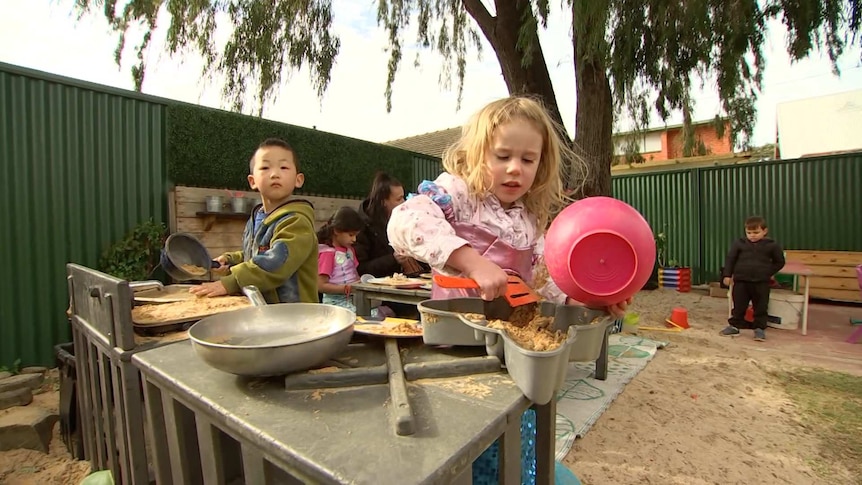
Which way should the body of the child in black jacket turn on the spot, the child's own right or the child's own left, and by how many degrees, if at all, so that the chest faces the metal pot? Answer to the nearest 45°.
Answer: approximately 45° to the child's own right

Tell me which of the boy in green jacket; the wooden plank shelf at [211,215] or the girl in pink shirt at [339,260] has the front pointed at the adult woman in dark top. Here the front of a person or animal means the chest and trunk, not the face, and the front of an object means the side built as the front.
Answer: the wooden plank shelf

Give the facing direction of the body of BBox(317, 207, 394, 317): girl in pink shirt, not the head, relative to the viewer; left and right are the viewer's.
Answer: facing the viewer and to the right of the viewer

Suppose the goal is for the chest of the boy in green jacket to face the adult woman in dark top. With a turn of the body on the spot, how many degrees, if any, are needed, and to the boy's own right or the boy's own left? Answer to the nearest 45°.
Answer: approximately 180°

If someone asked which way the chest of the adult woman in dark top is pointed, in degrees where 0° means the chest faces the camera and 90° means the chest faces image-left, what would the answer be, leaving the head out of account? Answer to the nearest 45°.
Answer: approximately 270°

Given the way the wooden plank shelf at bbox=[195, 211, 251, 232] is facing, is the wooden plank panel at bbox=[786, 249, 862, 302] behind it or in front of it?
in front

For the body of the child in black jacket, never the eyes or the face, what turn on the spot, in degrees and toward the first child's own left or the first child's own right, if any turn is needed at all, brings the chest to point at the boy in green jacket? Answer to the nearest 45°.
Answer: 0° — they already face them

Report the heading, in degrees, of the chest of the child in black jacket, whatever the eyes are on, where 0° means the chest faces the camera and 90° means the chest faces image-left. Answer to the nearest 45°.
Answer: approximately 0°

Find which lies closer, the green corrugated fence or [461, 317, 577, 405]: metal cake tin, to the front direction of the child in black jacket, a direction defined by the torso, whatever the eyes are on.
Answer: the metal cake tin

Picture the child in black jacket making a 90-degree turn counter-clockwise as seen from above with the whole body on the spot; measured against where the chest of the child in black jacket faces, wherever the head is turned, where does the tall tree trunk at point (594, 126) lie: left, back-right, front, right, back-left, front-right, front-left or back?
back-right

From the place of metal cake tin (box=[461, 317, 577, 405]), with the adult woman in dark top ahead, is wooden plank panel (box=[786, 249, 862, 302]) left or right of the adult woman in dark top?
right

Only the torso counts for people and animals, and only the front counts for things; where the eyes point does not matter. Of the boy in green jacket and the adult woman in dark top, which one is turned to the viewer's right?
the adult woman in dark top

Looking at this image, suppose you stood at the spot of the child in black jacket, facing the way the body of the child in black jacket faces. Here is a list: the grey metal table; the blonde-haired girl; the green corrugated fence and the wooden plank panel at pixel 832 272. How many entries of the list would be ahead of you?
2
